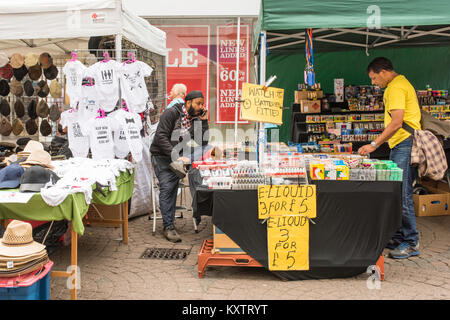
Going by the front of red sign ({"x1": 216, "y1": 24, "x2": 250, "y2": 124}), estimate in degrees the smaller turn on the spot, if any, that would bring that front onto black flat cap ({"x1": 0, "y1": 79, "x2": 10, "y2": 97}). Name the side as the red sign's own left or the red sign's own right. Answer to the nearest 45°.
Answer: approximately 45° to the red sign's own right

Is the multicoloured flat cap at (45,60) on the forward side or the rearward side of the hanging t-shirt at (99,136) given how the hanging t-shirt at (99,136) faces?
on the rearward side

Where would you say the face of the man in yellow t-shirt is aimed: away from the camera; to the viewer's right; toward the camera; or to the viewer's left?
to the viewer's left

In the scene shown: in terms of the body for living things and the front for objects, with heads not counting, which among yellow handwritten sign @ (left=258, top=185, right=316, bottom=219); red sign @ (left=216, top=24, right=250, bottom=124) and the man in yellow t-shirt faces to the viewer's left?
the man in yellow t-shirt

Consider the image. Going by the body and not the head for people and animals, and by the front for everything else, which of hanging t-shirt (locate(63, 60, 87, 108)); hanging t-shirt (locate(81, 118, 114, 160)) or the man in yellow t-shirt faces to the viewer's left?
the man in yellow t-shirt

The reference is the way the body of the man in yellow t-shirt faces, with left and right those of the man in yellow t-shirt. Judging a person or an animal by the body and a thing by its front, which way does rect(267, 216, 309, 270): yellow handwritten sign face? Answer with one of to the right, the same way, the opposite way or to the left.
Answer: to the left

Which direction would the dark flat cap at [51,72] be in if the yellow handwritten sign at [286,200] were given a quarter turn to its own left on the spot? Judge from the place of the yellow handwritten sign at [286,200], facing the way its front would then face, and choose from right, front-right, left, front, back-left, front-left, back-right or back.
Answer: back-left

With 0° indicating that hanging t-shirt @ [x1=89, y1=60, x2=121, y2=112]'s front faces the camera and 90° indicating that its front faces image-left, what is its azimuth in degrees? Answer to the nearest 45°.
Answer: approximately 0°

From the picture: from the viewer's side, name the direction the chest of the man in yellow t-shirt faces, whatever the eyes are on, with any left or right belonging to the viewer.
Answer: facing to the left of the viewer

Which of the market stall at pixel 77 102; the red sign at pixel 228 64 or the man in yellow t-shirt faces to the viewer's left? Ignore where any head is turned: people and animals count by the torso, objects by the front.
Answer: the man in yellow t-shirt
